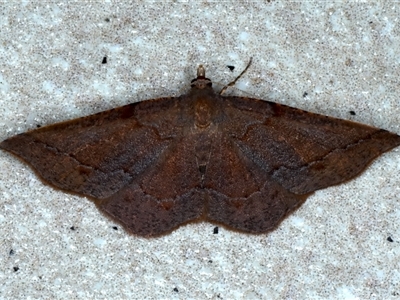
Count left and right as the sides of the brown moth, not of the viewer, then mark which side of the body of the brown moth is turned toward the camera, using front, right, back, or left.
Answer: back
